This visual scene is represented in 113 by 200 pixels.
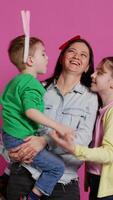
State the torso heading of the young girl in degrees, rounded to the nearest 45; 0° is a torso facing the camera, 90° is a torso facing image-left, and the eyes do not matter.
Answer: approximately 90°

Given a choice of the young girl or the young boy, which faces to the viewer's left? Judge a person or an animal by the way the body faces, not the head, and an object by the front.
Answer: the young girl

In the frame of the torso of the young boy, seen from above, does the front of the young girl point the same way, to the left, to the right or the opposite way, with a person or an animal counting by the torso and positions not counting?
the opposite way

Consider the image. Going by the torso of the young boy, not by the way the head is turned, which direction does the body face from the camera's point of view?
to the viewer's right

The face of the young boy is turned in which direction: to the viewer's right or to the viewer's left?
to the viewer's right

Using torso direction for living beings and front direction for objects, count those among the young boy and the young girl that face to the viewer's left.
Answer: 1
